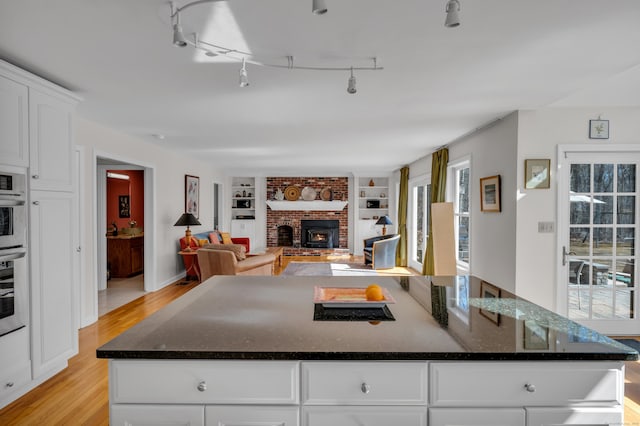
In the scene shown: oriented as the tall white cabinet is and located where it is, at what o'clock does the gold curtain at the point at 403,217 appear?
The gold curtain is roughly at 10 o'clock from the tall white cabinet.

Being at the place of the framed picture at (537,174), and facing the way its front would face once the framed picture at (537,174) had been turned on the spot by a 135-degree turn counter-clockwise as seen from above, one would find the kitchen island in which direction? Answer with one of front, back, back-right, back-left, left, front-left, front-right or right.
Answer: back-right

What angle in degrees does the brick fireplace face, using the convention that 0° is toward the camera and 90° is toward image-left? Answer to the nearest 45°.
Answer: approximately 0°

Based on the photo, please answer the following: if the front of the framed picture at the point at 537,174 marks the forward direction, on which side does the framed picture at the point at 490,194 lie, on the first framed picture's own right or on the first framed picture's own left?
on the first framed picture's own right

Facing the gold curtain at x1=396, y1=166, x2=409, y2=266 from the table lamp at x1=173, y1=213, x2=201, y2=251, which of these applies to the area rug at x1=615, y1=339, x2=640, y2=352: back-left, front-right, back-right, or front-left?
front-right

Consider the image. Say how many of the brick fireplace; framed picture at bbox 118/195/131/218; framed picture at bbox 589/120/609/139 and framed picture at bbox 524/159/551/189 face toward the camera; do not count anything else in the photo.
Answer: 4

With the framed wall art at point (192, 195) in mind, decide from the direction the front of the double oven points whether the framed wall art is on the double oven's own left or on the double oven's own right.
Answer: on the double oven's own left

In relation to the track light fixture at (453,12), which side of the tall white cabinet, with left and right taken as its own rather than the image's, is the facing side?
front

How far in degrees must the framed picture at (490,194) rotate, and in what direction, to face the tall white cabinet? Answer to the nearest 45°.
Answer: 0° — it already faces it

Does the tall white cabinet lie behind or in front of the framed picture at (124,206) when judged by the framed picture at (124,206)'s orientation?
in front

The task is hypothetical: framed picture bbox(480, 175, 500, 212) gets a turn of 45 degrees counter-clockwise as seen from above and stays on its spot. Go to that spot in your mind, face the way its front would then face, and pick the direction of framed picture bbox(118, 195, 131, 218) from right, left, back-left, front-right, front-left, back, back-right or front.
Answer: right

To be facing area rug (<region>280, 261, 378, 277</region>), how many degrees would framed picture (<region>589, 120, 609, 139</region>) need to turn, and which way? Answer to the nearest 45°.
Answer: approximately 90° to its right

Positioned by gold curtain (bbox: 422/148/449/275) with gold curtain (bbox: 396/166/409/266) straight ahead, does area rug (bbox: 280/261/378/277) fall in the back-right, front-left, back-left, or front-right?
front-left

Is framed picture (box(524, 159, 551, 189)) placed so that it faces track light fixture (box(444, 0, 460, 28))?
yes

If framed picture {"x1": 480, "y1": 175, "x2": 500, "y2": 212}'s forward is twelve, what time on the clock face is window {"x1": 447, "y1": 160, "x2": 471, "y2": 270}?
The window is roughly at 4 o'clock from the framed picture.

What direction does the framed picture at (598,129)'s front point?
toward the camera

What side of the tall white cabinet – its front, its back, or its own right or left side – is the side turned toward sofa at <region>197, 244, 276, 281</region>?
left
